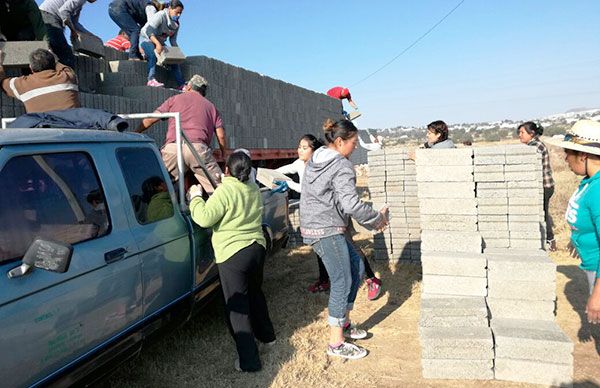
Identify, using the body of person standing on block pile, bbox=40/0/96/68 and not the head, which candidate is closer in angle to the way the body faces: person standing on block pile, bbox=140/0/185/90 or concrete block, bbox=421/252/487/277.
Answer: the person standing on block pile

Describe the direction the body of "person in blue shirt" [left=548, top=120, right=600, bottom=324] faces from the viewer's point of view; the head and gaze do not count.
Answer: to the viewer's left

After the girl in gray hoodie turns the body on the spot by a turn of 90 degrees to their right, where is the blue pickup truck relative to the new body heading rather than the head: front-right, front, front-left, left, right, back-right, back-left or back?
front-right

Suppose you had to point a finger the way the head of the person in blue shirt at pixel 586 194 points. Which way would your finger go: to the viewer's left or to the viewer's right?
to the viewer's left

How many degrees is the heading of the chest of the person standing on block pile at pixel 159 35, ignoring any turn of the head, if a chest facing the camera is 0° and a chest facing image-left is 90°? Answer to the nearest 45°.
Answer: approximately 315°

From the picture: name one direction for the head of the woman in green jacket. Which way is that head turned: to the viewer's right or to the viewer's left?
to the viewer's left
